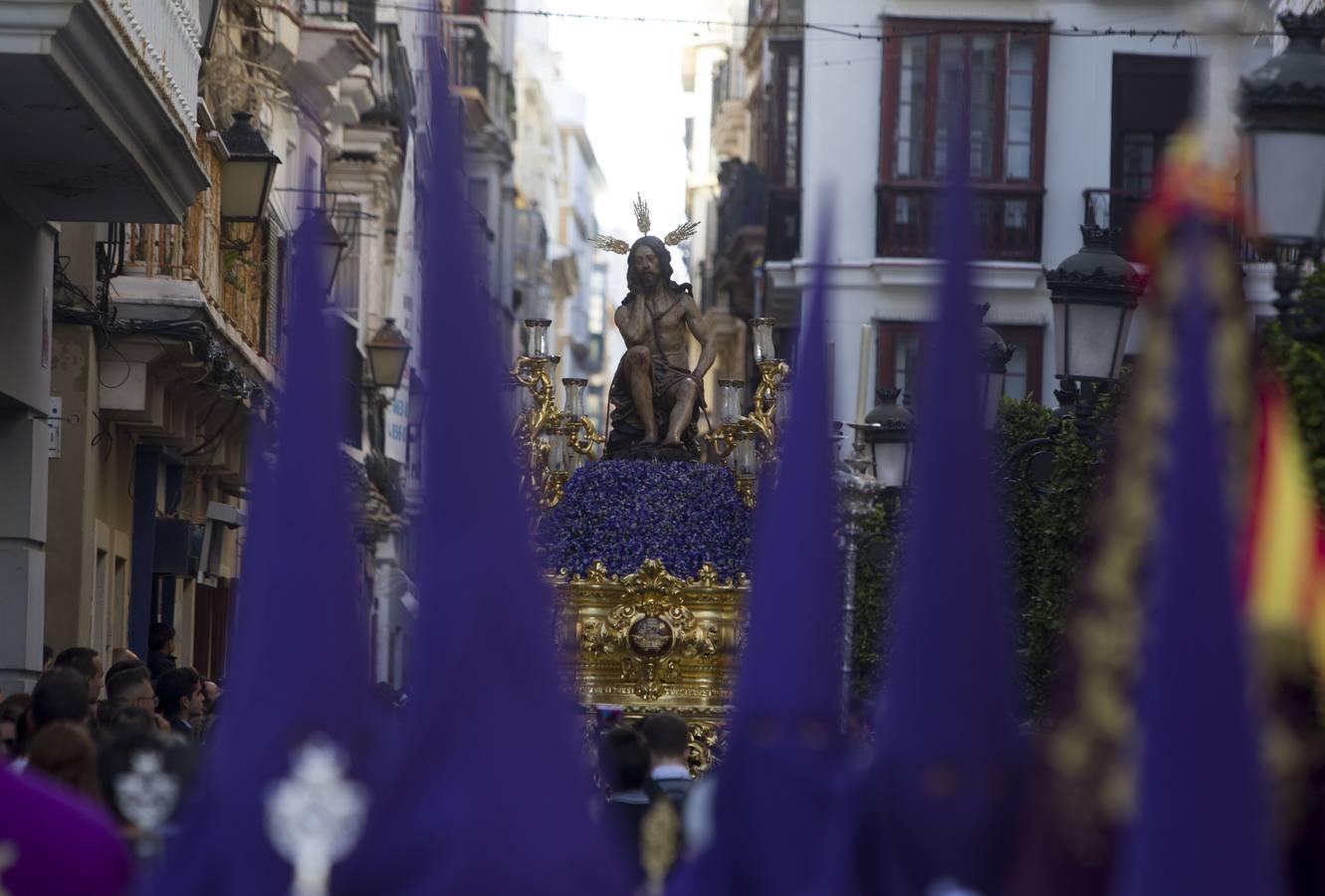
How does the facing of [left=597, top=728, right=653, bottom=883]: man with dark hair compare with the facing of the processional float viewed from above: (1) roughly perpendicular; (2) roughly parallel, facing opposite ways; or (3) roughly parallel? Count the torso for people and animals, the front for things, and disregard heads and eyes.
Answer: roughly parallel, facing opposite ways

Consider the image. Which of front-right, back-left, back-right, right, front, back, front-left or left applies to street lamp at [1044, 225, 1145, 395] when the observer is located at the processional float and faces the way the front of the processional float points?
front-left

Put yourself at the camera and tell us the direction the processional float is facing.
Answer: facing the viewer

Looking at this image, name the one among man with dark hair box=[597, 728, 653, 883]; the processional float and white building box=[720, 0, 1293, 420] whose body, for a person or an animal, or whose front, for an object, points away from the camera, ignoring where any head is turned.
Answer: the man with dark hair

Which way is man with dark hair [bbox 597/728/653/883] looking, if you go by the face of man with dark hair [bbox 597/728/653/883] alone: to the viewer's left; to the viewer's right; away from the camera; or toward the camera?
away from the camera

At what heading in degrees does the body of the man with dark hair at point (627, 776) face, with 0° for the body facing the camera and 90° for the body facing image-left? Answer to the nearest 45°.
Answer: approximately 180°

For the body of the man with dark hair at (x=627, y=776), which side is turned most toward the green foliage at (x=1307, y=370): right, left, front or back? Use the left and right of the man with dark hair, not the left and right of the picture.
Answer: right

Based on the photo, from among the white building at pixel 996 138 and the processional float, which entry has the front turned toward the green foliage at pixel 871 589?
the white building

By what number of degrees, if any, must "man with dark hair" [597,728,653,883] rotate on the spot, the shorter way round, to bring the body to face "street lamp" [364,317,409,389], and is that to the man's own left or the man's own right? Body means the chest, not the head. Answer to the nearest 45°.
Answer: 0° — they already face it

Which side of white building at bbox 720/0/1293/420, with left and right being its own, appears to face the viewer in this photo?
front

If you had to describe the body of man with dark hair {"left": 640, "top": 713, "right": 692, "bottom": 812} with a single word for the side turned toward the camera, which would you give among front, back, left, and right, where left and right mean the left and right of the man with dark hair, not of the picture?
back

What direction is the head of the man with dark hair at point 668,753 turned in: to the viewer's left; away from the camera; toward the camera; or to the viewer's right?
away from the camera

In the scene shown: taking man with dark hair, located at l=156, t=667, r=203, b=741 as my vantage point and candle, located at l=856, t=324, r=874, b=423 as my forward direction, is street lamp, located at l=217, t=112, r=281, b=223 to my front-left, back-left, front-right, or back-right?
front-left
